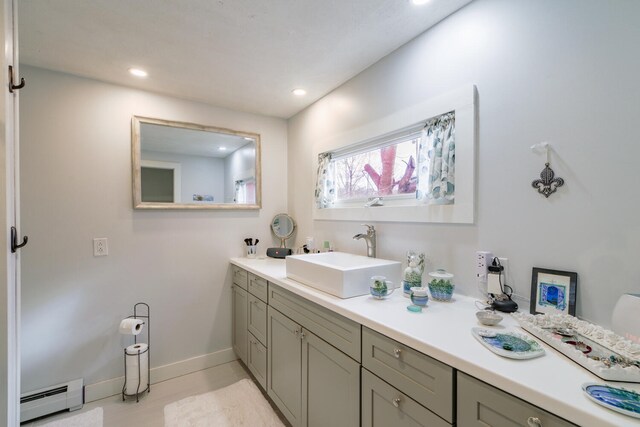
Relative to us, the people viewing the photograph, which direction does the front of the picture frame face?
facing the viewer

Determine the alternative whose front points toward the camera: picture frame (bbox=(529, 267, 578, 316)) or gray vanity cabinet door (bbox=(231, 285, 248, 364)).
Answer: the picture frame

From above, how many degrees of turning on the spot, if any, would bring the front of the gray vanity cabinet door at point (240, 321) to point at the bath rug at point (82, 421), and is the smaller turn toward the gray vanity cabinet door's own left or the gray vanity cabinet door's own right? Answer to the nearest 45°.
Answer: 0° — it already faces it

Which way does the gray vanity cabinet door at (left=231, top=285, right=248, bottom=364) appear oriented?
to the viewer's left

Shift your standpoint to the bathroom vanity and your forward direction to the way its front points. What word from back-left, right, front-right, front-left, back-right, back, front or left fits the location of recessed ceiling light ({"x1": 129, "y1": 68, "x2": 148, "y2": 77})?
front-right

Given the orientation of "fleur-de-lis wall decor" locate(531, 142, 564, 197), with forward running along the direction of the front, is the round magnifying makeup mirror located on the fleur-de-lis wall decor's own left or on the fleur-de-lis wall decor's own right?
on the fleur-de-lis wall decor's own right

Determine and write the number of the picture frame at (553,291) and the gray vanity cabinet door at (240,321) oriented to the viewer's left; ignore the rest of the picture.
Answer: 1

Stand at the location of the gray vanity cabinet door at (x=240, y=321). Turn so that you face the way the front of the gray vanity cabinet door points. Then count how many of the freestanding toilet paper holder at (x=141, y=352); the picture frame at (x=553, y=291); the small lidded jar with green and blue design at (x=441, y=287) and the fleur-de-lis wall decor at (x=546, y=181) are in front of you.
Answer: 1
